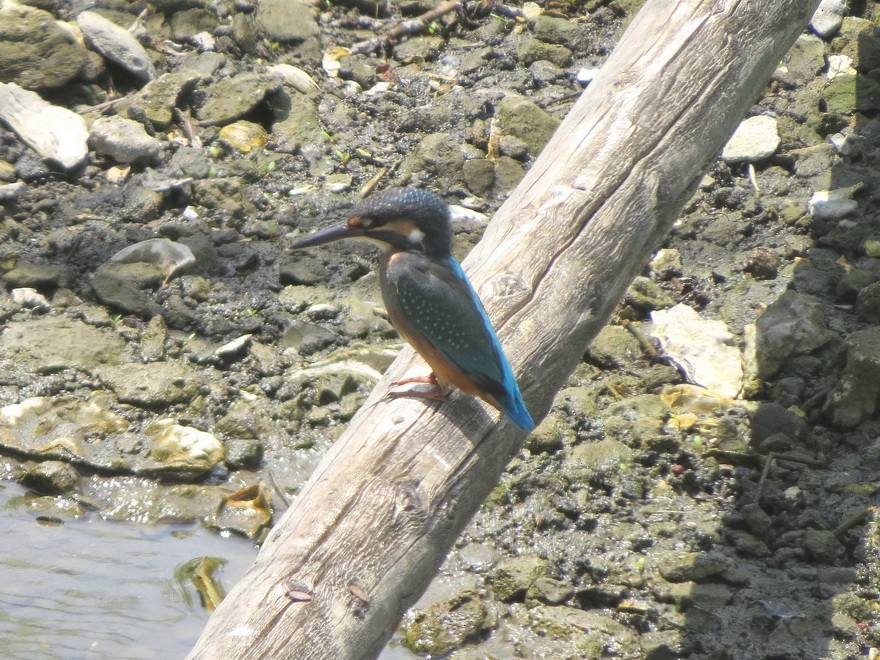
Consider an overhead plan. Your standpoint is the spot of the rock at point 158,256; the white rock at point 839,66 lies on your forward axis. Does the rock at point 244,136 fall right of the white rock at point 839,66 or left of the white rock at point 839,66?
left

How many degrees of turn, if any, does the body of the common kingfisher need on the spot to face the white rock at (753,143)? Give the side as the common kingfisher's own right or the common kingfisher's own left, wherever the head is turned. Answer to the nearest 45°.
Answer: approximately 135° to the common kingfisher's own right

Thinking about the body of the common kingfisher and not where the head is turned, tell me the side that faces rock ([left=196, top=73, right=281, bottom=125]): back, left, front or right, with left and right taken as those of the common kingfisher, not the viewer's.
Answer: right

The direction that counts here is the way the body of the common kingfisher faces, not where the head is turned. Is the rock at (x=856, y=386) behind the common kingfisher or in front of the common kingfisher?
behind

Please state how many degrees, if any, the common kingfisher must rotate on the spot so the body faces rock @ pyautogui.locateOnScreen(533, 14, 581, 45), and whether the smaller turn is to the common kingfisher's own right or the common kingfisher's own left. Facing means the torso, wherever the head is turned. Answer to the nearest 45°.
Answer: approximately 90° to the common kingfisher's own right

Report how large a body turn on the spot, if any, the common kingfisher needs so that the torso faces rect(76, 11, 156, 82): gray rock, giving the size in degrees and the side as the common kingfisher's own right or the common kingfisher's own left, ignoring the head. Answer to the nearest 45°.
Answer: approximately 90° to the common kingfisher's own right

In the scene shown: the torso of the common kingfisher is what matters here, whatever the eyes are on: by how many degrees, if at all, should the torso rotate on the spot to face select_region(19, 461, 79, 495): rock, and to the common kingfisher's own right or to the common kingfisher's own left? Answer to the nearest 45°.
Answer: approximately 45° to the common kingfisher's own right

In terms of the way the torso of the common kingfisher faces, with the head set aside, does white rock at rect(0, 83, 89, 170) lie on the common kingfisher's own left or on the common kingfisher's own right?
on the common kingfisher's own right

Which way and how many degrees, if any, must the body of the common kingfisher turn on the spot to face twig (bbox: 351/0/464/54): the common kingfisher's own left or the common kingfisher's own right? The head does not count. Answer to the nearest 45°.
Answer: approximately 90° to the common kingfisher's own right

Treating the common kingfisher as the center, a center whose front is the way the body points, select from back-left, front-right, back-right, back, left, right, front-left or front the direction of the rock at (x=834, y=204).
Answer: back-right

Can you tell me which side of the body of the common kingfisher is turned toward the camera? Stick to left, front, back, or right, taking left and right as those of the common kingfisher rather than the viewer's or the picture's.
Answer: left
